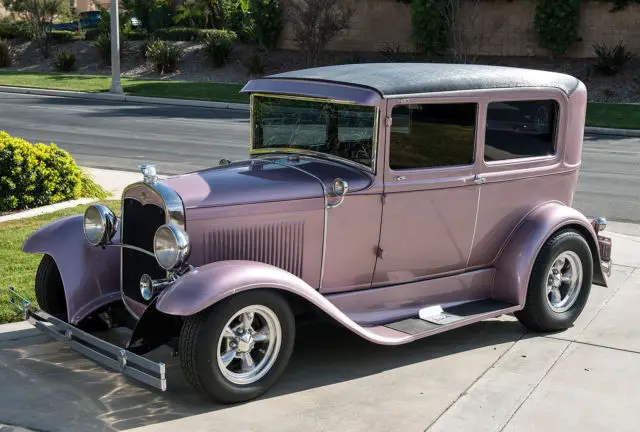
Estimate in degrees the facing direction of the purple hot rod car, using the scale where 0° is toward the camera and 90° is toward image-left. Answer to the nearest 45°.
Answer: approximately 45°

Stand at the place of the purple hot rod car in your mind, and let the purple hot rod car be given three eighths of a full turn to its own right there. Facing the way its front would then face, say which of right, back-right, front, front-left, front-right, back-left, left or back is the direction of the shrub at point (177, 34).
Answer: front

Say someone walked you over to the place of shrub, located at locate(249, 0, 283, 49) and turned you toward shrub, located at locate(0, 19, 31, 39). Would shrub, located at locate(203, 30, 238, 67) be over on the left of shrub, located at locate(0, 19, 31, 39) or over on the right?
left

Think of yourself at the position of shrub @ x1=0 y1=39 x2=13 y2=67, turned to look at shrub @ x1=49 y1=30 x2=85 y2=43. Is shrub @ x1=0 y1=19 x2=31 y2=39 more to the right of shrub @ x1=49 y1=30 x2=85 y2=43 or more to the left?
left

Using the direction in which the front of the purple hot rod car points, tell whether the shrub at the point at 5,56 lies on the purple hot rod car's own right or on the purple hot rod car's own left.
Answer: on the purple hot rod car's own right

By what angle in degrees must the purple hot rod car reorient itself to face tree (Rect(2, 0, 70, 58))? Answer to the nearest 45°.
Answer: approximately 135° to its right
